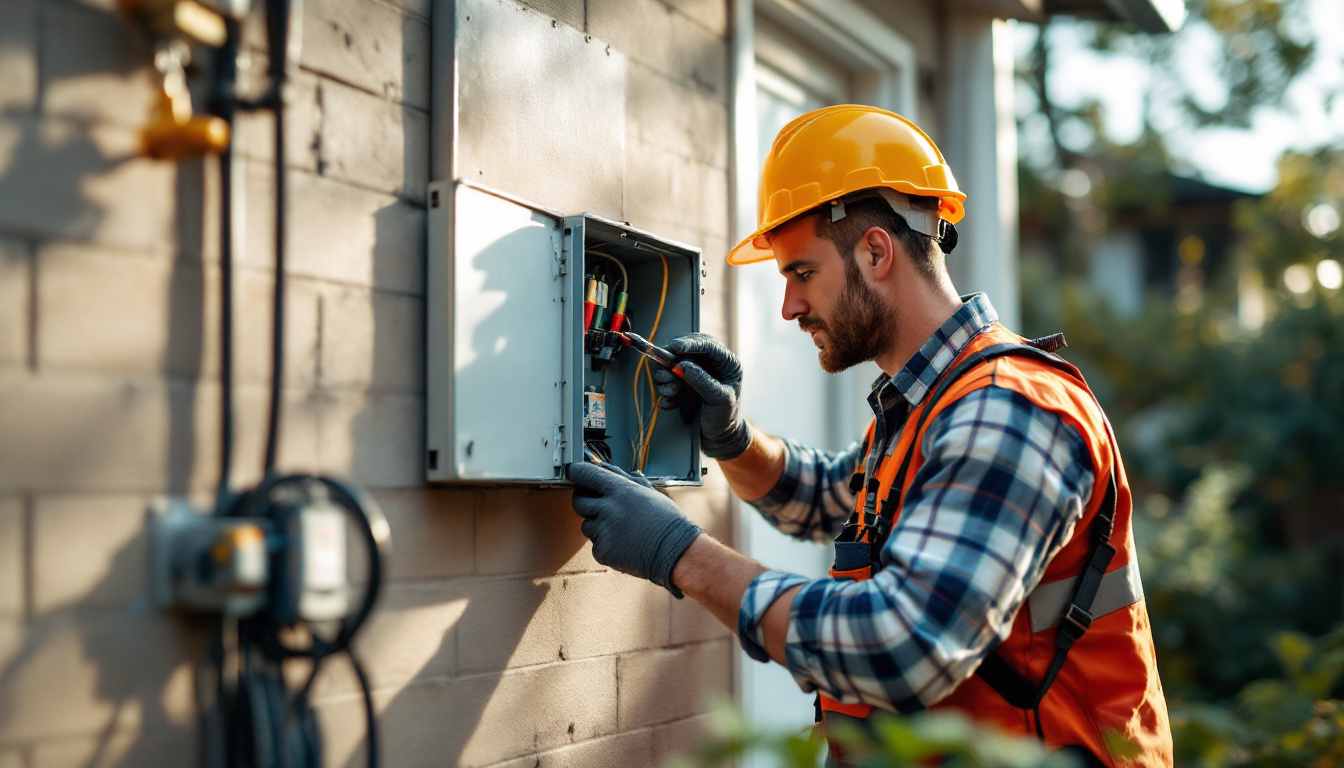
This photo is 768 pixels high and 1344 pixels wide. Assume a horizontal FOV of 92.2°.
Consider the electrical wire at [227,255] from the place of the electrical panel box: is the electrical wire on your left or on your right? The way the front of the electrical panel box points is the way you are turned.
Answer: on your right

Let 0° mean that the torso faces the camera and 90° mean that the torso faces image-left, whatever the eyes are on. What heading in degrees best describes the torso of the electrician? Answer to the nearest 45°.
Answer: approximately 90°

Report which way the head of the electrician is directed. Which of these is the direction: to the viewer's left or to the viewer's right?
to the viewer's left

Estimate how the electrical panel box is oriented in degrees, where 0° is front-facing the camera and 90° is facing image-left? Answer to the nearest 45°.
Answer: approximately 315°

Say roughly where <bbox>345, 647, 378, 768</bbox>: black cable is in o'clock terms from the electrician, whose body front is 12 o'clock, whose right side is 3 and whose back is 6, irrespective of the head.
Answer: The black cable is roughly at 11 o'clock from the electrician.

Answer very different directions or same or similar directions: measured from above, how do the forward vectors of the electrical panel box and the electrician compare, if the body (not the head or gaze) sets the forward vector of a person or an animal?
very different directions

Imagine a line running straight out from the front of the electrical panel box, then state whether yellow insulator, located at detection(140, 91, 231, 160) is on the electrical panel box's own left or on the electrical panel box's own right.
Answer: on the electrical panel box's own right

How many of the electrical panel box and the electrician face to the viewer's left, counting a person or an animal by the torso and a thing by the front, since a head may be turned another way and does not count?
1

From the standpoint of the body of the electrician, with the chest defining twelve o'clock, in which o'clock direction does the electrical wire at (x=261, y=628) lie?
The electrical wire is roughly at 11 o'clock from the electrician.

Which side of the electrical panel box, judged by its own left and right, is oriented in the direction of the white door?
left
